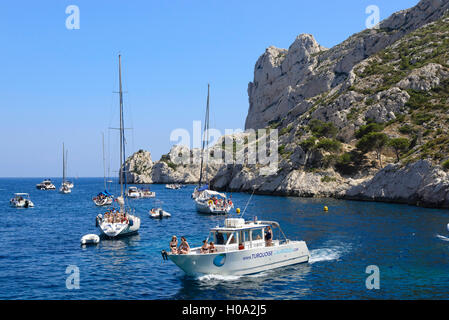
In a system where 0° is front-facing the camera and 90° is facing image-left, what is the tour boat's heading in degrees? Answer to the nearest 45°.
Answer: approximately 45°

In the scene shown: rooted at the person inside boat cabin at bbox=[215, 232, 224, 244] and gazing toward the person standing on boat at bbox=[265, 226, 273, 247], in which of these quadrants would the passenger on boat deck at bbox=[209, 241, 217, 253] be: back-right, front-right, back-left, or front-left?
back-right
